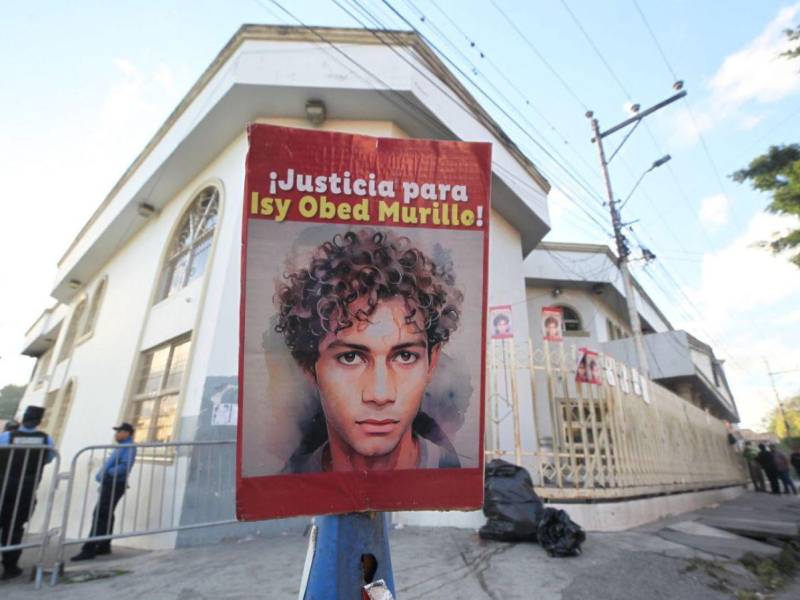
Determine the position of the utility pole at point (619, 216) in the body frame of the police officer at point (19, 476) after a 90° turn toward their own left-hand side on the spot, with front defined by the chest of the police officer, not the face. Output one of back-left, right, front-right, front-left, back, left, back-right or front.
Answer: back

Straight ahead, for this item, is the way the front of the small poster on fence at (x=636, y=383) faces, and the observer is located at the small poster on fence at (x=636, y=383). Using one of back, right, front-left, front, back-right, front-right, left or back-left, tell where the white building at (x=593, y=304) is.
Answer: back-left

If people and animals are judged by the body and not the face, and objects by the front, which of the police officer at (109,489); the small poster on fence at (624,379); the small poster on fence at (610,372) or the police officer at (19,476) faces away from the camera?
the police officer at (19,476)

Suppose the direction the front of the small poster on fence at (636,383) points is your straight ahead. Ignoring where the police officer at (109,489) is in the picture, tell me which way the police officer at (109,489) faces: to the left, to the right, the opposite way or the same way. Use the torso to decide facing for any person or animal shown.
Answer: to the right

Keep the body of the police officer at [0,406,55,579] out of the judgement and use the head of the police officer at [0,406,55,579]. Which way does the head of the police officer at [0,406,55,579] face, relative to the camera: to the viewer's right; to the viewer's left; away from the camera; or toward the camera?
away from the camera

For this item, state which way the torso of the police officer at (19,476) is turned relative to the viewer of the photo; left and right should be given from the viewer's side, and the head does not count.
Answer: facing away from the viewer

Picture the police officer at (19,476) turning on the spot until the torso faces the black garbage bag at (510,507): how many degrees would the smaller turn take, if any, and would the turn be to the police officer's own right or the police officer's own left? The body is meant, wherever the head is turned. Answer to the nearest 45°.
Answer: approximately 135° to the police officer's own right

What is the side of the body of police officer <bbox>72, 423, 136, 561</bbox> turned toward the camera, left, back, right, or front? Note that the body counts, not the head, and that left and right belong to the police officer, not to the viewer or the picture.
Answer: left

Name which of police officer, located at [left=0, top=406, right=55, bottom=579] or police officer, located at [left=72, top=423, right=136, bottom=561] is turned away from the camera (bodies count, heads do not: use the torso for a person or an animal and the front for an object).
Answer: police officer, located at [left=0, top=406, right=55, bottom=579]

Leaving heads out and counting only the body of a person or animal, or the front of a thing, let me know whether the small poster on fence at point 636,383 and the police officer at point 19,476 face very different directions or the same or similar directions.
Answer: very different directions
